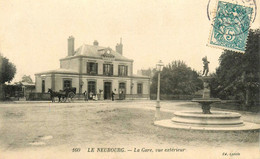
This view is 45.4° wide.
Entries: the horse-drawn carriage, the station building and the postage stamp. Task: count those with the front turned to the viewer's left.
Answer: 1

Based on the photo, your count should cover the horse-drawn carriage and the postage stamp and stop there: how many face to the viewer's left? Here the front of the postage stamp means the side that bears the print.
1

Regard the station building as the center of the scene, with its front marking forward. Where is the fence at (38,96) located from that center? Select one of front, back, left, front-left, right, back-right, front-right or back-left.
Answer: right

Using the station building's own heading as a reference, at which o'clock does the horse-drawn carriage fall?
The horse-drawn carriage is roughly at 2 o'clock from the station building.

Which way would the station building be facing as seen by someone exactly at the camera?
facing the viewer and to the right of the viewer

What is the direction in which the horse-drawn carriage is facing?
to the viewer's left

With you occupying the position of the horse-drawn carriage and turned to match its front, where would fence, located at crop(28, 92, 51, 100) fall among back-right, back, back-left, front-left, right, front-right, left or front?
front-right

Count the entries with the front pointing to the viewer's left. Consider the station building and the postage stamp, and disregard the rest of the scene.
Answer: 0

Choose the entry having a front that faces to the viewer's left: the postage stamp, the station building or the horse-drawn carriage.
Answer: the horse-drawn carriage
